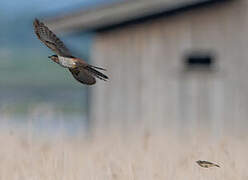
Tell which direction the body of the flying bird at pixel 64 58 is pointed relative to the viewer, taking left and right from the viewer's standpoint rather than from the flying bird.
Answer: facing to the left of the viewer

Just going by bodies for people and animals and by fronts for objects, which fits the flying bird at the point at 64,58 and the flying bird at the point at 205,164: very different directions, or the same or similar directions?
same or similar directions

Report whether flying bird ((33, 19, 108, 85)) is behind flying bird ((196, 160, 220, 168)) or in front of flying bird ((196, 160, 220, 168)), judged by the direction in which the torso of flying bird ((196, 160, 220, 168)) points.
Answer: in front

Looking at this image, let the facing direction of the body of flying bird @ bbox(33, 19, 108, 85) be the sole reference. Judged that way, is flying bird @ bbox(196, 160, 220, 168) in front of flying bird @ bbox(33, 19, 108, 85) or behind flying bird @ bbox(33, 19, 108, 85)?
behind

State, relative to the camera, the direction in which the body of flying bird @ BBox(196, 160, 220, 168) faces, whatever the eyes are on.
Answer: to the viewer's left

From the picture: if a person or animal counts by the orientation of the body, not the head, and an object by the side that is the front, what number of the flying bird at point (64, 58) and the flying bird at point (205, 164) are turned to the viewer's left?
2
